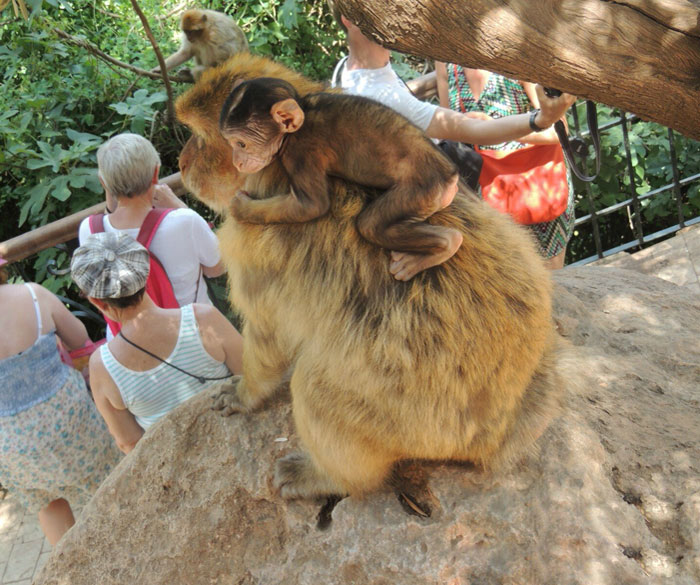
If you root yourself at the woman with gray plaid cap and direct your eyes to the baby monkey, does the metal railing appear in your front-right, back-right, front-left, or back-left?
front-left

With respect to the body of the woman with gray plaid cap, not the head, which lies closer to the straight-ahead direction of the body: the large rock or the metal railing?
the metal railing

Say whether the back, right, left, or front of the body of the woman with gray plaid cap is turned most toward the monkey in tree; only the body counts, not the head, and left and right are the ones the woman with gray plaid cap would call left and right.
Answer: front

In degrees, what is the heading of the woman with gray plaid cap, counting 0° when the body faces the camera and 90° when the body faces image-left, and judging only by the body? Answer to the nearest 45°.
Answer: approximately 180°

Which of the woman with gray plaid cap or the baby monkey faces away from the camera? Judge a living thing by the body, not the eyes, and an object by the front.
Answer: the woman with gray plaid cap

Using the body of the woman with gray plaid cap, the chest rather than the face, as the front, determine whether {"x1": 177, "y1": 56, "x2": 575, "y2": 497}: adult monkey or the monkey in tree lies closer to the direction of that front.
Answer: the monkey in tree

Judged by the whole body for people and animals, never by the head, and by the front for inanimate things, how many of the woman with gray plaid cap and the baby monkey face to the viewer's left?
1

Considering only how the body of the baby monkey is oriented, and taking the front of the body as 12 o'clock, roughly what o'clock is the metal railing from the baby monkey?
The metal railing is roughly at 4 o'clock from the baby monkey.

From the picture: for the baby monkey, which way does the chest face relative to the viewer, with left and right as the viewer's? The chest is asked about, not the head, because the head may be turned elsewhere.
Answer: facing to the left of the viewer

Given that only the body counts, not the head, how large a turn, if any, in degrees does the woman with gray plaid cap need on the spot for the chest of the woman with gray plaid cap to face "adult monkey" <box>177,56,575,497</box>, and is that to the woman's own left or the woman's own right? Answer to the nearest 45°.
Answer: approximately 135° to the woman's own right
